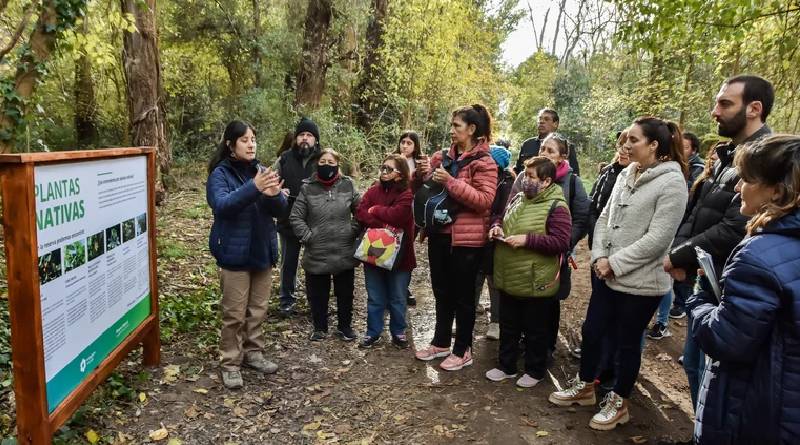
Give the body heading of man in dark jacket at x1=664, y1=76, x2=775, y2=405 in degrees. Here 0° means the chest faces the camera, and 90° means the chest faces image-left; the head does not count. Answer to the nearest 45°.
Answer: approximately 90°

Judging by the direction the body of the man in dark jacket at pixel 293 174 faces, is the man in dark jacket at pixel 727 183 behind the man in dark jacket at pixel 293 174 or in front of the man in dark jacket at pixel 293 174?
in front

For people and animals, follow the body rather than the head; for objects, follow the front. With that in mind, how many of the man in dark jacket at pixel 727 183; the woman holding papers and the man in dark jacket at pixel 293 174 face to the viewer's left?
2

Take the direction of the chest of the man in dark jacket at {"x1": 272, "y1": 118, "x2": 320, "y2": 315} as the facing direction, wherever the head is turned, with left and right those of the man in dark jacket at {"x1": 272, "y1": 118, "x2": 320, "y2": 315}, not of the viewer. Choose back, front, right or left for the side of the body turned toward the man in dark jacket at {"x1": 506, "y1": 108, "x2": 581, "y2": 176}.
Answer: left

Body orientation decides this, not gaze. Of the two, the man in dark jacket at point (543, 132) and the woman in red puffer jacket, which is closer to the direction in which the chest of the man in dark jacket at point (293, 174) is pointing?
the woman in red puffer jacket

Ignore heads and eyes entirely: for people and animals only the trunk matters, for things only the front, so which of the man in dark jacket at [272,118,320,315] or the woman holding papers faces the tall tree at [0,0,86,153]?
the woman holding papers

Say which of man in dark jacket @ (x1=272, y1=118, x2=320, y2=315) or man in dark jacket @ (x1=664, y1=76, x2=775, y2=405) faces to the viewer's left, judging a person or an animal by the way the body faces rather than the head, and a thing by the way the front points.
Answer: man in dark jacket @ (x1=664, y1=76, x2=775, y2=405)

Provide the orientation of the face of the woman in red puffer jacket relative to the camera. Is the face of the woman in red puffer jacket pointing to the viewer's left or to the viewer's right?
to the viewer's left

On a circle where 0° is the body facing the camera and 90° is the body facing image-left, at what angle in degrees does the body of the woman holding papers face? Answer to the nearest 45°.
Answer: approximately 90°

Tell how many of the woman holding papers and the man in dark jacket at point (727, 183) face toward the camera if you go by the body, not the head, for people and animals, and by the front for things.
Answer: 0

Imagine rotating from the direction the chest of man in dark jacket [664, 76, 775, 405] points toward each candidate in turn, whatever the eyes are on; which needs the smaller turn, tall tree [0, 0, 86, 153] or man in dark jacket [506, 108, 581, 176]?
the tall tree

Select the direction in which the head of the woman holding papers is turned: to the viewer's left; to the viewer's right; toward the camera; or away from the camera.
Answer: to the viewer's left
